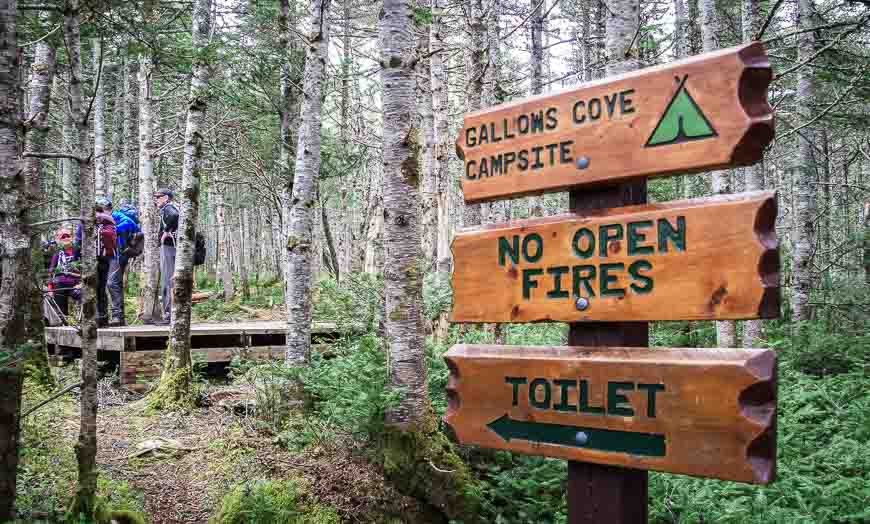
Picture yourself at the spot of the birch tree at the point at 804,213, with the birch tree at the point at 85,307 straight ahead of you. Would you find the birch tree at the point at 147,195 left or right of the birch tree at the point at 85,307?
right

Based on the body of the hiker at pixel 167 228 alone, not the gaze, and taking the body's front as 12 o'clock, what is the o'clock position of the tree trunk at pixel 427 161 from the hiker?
The tree trunk is roughly at 6 o'clock from the hiker.

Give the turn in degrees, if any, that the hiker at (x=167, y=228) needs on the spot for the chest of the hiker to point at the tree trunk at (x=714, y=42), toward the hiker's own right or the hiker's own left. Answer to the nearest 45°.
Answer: approximately 135° to the hiker's own left

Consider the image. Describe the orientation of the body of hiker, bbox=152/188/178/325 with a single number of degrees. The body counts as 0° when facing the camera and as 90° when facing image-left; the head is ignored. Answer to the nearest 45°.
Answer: approximately 90°

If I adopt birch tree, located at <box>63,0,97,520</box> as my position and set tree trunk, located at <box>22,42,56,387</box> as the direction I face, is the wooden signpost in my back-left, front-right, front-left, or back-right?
back-right

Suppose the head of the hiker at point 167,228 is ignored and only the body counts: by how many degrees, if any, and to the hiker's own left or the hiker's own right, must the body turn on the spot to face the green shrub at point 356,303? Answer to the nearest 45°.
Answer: approximately 135° to the hiker's own left
